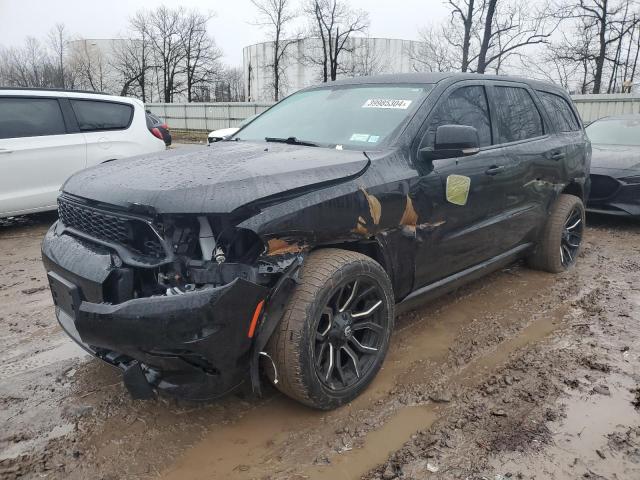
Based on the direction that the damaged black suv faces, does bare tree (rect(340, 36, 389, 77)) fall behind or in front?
behind

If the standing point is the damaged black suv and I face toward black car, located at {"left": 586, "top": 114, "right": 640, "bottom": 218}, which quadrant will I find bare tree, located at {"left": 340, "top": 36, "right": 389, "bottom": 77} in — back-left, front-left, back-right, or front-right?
front-left

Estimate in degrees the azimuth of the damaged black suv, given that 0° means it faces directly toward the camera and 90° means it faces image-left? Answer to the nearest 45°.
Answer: approximately 45°

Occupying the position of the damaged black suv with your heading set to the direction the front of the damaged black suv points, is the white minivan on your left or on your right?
on your right

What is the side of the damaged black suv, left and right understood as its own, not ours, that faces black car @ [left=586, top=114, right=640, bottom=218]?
back

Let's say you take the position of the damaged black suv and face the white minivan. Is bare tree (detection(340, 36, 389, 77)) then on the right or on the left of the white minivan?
right

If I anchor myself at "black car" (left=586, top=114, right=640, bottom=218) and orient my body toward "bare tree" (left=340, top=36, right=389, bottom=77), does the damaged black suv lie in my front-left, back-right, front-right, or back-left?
back-left
